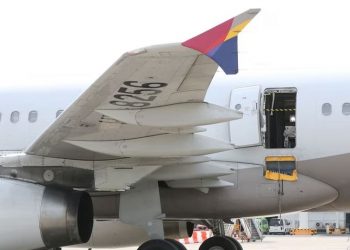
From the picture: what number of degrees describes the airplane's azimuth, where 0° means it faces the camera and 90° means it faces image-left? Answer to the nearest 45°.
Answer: approximately 90°
